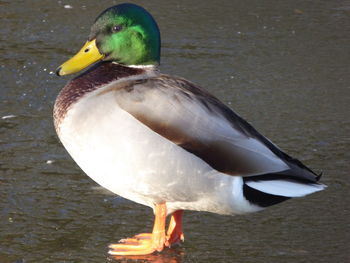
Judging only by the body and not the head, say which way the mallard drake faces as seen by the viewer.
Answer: to the viewer's left
